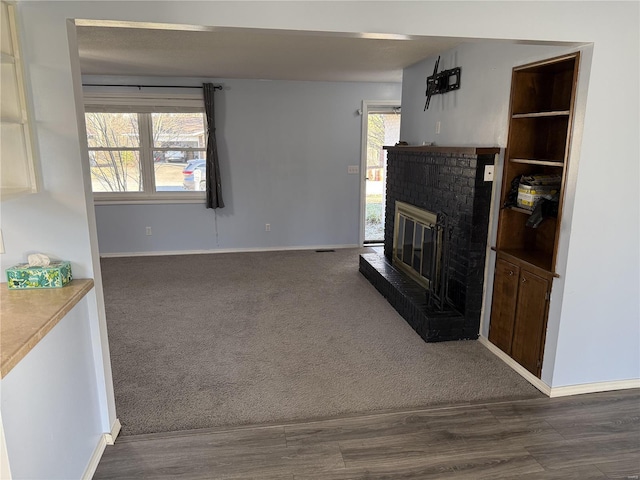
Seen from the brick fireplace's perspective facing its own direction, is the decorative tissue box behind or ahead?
ahead

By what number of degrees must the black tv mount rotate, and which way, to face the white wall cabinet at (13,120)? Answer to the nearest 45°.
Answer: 0° — it already faces it

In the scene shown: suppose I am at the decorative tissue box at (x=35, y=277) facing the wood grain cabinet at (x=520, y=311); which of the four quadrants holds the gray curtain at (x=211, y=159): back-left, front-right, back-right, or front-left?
front-left

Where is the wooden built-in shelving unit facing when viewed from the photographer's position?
facing the viewer and to the left of the viewer

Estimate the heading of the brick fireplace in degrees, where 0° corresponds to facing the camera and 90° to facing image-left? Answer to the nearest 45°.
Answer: approximately 45°

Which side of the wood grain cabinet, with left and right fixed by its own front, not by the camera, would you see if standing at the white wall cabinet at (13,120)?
front

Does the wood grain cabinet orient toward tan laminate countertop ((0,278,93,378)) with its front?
yes

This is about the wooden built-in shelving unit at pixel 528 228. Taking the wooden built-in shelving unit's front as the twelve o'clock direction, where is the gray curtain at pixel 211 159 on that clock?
The gray curtain is roughly at 2 o'clock from the wooden built-in shelving unit.

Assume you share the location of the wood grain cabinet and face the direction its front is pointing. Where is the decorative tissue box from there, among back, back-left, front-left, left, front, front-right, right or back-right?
front

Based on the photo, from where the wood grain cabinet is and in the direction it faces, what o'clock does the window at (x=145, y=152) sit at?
The window is roughly at 2 o'clock from the wood grain cabinet.

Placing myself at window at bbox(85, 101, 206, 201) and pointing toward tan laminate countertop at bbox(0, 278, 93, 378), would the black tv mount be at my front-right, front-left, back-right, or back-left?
front-left

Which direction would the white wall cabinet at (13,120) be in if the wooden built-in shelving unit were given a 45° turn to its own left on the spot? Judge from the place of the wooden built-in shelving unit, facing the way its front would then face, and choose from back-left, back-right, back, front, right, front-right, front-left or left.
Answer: front-right

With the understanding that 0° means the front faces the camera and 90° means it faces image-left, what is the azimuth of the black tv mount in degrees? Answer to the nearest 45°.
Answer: approximately 45°

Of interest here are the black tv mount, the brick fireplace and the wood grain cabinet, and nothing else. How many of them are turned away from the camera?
0

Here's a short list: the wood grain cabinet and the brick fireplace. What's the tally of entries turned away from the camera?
0

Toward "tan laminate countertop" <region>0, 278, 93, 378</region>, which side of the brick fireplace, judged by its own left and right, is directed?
front
